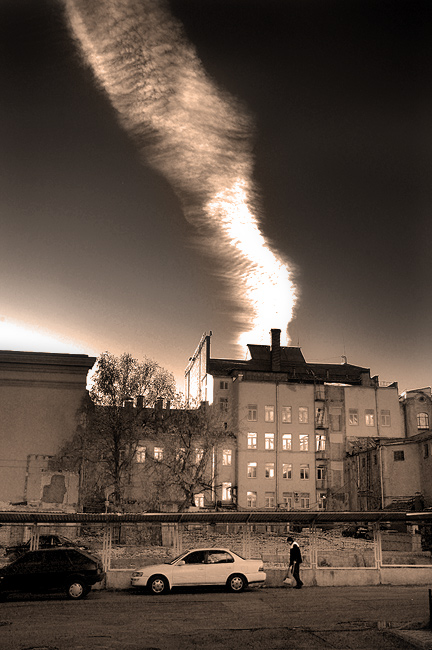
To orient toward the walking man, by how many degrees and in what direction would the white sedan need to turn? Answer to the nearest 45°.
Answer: approximately 180°

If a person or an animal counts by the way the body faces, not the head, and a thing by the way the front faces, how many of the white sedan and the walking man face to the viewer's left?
2

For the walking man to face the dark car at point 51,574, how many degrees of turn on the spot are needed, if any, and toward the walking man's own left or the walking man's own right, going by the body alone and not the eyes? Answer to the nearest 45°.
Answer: approximately 45° to the walking man's own left

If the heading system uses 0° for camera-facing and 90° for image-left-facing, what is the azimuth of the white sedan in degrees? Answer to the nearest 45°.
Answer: approximately 90°

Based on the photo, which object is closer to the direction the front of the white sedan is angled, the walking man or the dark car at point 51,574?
the dark car

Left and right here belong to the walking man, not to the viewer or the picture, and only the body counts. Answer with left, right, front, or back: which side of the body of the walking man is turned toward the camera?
left
